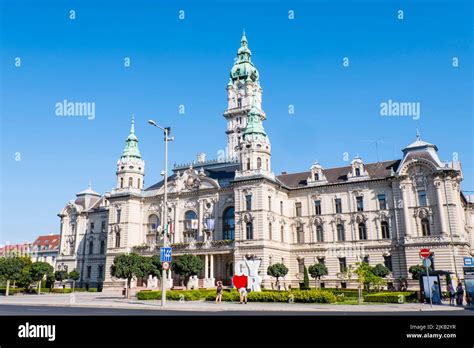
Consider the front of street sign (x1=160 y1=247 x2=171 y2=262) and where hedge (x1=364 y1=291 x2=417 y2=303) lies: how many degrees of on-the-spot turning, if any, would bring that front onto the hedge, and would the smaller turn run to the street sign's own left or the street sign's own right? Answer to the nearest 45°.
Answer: approximately 90° to the street sign's own left

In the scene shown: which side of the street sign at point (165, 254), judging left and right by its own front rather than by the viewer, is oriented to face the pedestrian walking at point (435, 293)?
left

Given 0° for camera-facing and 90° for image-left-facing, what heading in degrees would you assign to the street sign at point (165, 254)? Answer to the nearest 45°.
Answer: approximately 0°

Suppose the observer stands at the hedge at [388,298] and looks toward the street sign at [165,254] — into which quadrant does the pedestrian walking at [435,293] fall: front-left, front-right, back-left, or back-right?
back-left
